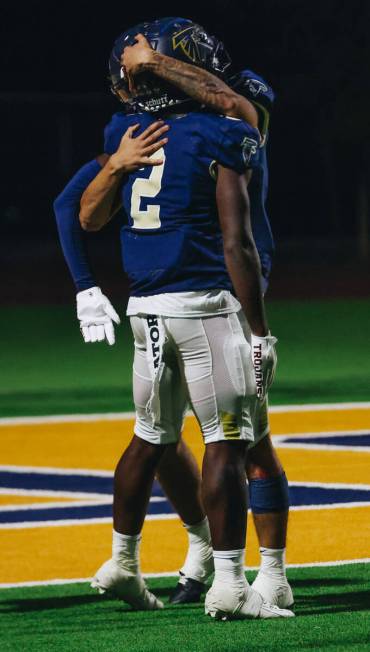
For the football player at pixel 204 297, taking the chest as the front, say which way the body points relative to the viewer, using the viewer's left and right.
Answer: facing away from the viewer and to the right of the viewer
